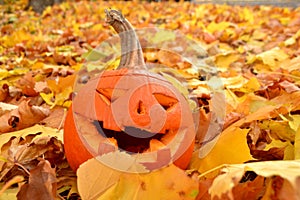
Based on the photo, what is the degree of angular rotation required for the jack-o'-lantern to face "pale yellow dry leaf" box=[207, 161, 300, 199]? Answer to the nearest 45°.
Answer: approximately 45° to its left

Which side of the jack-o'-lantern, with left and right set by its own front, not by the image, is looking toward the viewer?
front

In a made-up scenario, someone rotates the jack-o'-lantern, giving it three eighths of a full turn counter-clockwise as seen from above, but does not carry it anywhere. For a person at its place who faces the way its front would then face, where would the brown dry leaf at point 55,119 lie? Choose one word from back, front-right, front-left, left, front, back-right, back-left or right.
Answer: left

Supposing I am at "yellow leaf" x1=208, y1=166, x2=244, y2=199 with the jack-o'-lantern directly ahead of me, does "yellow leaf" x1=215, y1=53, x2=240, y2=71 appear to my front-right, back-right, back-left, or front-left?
front-right

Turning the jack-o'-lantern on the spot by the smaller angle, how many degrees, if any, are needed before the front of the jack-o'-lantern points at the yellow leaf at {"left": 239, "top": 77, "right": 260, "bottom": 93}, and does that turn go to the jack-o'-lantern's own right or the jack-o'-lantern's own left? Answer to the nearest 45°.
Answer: approximately 135° to the jack-o'-lantern's own left

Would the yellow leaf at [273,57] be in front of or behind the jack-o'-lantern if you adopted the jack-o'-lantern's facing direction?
behind

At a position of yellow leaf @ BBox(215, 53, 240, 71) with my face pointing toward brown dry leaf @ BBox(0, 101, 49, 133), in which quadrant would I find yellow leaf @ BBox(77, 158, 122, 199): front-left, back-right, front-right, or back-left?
front-left

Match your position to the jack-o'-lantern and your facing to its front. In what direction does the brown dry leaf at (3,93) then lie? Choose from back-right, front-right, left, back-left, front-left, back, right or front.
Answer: back-right
